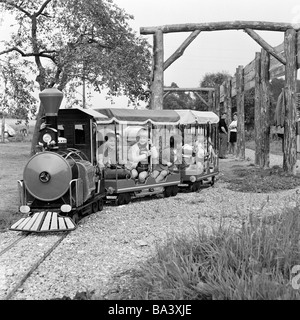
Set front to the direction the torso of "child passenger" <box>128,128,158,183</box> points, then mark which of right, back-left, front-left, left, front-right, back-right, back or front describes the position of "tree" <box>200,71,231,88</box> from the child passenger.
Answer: back

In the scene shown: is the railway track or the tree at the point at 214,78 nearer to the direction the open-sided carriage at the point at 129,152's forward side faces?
the railway track

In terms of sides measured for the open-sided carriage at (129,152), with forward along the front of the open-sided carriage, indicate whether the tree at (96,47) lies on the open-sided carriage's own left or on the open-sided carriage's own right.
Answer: on the open-sided carriage's own right

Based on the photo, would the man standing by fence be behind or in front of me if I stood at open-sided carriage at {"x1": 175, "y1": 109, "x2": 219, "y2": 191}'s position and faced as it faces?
behind

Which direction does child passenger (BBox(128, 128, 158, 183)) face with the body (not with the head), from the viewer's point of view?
toward the camera

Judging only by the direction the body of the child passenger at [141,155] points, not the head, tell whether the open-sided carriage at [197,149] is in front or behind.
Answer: behind

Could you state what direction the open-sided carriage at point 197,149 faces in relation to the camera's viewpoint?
facing the viewer and to the left of the viewer

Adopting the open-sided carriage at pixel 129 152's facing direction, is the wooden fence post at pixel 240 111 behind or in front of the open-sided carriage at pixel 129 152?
behind

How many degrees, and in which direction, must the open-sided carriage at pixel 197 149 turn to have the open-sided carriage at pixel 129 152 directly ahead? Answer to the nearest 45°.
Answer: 0° — it already faces it

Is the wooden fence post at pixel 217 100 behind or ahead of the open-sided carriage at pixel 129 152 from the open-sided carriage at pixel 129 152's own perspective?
behind

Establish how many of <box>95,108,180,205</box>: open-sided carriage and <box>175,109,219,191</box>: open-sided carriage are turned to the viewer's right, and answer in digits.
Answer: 0

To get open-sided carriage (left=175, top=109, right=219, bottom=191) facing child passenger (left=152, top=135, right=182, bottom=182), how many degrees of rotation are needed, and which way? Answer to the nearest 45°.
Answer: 0° — it already faces them

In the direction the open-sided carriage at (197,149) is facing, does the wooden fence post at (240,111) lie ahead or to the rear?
to the rear
